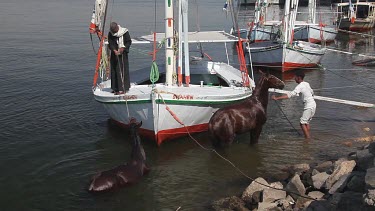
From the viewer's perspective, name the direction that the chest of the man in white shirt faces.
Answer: to the viewer's left

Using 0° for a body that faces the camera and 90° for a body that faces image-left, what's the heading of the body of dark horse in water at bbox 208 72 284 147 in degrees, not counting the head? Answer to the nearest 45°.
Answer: approximately 270°

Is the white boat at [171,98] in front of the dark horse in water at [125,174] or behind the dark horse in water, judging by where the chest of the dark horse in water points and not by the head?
in front

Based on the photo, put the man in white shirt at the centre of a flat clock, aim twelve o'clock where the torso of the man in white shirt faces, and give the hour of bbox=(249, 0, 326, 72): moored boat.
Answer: The moored boat is roughly at 3 o'clock from the man in white shirt.

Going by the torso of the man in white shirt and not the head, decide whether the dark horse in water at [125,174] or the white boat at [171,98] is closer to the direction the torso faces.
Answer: the white boat

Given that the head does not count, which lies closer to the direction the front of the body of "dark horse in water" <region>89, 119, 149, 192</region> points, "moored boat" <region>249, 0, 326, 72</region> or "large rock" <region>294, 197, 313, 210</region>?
the moored boat

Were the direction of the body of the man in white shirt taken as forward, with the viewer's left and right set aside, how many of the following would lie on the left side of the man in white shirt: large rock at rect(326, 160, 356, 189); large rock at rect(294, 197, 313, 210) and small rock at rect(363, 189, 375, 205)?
3
